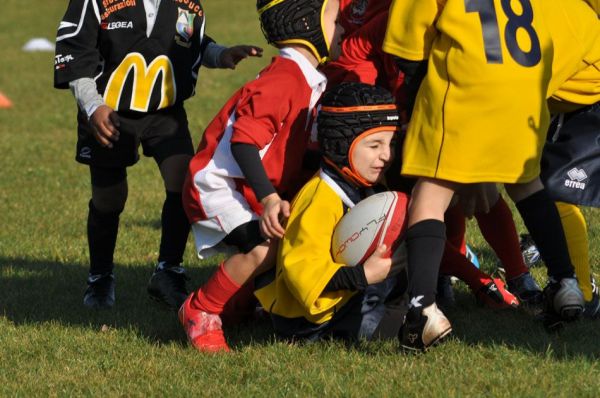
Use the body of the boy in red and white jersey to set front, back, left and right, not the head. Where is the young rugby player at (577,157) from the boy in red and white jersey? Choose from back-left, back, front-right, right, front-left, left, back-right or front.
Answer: front

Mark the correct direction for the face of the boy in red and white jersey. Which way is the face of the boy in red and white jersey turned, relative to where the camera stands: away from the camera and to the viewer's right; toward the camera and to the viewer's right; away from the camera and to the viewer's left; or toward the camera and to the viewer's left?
away from the camera and to the viewer's right

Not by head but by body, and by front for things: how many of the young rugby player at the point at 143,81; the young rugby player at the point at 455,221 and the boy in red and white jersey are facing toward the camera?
1

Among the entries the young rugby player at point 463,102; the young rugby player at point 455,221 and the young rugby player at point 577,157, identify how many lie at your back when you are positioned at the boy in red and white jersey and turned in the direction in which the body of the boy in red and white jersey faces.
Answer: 0

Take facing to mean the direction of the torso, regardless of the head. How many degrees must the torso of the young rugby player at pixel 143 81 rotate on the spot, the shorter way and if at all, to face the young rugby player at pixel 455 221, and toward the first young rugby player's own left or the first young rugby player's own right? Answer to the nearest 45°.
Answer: approximately 45° to the first young rugby player's own left

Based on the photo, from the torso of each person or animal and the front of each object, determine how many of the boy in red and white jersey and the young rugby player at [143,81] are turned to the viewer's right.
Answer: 1

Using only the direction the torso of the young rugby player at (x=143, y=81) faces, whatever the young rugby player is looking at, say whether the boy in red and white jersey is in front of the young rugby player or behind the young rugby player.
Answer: in front

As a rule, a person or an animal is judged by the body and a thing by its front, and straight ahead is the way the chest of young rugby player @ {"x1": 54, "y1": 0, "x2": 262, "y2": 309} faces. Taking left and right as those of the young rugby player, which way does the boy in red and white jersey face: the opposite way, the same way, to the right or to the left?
to the left

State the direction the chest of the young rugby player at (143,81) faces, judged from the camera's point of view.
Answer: toward the camera
